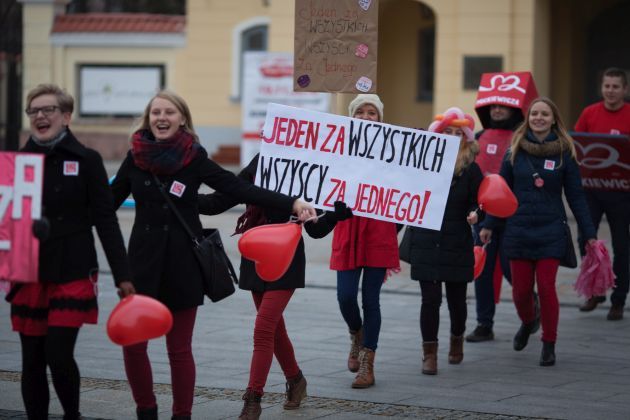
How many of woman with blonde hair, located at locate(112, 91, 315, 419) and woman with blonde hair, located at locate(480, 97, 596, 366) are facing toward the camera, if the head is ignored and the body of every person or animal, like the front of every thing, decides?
2

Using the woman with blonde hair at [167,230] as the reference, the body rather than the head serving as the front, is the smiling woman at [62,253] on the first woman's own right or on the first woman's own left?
on the first woman's own right

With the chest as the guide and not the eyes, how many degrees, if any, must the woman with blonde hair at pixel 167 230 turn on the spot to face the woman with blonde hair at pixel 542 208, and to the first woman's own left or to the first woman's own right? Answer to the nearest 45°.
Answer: approximately 135° to the first woman's own left

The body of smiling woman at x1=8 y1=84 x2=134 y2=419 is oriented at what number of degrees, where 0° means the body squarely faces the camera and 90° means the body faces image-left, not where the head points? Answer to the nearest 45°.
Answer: approximately 45°

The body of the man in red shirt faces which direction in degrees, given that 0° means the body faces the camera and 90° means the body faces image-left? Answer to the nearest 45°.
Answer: approximately 45°

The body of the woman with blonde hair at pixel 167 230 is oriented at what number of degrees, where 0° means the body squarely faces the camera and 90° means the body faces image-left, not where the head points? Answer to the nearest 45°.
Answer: approximately 0°

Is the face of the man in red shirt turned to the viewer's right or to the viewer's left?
to the viewer's left

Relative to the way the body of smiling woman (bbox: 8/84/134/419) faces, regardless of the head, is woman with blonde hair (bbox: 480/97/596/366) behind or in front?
behind

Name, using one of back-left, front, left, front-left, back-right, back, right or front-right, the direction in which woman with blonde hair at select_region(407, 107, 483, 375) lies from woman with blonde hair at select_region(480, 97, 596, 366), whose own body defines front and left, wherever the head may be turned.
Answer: front-right
